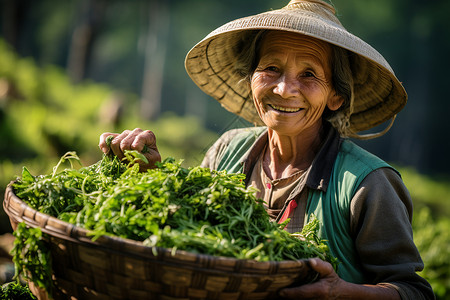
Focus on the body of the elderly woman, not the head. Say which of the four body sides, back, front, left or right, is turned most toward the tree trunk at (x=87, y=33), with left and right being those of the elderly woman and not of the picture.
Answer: right

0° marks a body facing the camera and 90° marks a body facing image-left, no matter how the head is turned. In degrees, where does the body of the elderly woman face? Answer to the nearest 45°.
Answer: approximately 45°
